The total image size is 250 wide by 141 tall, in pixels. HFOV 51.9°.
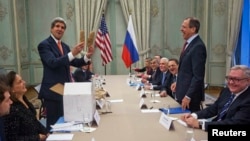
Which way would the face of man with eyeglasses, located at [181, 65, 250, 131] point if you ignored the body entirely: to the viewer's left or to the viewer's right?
to the viewer's left

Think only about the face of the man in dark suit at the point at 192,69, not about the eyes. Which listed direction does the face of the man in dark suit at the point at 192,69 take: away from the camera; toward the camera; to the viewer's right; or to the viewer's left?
to the viewer's left

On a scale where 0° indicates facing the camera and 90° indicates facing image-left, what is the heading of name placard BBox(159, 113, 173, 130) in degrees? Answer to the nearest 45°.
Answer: approximately 45°

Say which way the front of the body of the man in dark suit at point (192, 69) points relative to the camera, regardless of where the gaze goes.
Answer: to the viewer's left

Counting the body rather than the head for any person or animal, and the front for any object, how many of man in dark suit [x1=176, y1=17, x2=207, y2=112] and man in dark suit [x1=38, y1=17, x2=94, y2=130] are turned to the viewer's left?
1

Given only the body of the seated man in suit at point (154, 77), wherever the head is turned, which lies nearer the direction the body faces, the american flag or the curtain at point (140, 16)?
the american flag

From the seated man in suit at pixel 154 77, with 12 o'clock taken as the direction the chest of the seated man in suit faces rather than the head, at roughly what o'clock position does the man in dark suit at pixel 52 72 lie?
The man in dark suit is roughly at 11 o'clock from the seated man in suit.

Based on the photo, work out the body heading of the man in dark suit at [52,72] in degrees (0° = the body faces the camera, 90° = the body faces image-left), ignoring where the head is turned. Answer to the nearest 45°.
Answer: approximately 315°

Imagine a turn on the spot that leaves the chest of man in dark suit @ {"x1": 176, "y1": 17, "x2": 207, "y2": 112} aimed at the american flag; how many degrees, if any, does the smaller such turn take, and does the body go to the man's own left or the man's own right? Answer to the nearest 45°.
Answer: approximately 45° to the man's own right

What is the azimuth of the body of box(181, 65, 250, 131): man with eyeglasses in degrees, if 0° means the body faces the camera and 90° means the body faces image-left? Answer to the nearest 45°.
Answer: approximately 45°
